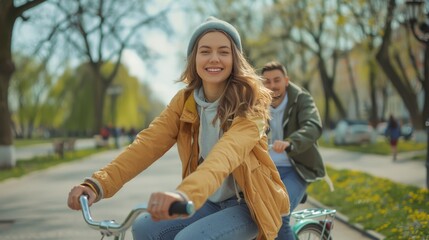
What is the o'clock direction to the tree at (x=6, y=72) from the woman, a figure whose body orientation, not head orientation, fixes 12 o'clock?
The tree is roughly at 4 o'clock from the woman.

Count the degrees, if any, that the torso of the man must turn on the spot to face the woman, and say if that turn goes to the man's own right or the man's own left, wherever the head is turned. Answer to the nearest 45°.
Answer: approximately 45° to the man's own left

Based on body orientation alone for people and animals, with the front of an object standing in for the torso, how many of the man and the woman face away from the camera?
0

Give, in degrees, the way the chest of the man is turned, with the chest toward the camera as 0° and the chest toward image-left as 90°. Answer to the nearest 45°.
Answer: approximately 45°

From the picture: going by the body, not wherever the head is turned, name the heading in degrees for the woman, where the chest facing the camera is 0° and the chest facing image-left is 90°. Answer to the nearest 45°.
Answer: approximately 45°

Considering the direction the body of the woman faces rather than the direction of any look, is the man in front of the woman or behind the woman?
behind

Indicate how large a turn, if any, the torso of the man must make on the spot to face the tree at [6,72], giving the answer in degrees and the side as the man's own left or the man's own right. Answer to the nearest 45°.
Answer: approximately 90° to the man's own right
